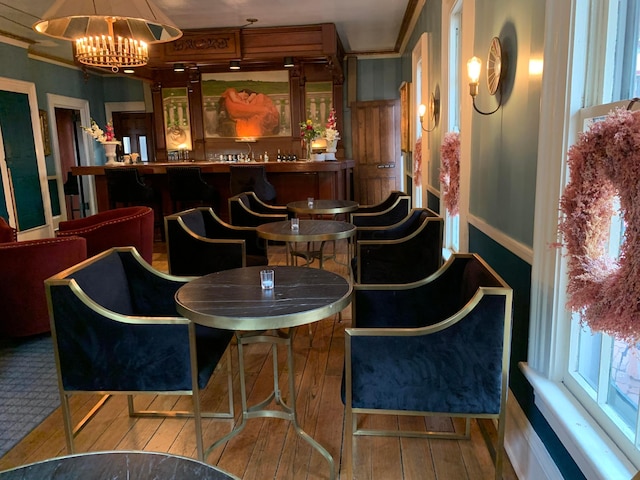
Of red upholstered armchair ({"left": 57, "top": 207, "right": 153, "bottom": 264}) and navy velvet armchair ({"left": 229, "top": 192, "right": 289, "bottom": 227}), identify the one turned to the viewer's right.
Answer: the navy velvet armchair

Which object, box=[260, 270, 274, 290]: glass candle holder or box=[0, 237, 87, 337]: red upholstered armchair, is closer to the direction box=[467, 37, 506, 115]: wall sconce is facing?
the red upholstered armchair

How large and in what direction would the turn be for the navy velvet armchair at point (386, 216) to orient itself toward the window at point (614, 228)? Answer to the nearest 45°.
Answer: approximately 90° to its left

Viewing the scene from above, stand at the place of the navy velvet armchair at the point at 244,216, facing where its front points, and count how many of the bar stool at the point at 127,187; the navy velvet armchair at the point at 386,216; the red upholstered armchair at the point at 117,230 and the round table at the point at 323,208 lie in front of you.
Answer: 2

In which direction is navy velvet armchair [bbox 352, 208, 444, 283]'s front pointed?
to the viewer's left

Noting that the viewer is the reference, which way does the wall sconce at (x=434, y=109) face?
facing to the left of the viewer

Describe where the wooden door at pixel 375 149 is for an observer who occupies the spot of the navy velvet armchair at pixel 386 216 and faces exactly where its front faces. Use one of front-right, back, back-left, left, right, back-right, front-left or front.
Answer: right

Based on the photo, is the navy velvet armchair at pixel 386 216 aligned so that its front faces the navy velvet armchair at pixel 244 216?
yes

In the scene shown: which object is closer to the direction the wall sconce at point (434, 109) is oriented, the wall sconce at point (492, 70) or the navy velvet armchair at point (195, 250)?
the navy velvet armchair

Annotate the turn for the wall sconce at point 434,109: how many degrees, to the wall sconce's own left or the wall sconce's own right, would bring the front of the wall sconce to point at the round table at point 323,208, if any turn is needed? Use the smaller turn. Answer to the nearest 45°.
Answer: approximately 45° to the wall sconce's own left

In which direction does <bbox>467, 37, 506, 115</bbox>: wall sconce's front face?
to the viewer's left

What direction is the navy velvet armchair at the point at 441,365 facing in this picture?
to the viewer's left
